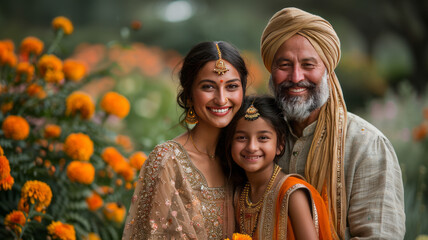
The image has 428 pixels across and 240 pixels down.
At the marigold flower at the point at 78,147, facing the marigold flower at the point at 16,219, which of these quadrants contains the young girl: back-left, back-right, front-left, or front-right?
back-left

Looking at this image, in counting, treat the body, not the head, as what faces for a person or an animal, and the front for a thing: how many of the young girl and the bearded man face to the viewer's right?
0

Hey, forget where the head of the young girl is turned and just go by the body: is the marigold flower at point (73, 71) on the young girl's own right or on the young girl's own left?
on the young girl's own right

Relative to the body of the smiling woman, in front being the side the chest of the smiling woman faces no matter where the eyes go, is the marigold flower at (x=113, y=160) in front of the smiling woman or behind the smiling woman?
behind

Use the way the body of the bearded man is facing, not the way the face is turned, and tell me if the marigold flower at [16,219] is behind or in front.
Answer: in front

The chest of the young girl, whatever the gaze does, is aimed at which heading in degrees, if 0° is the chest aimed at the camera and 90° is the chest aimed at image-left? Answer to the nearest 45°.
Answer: approximately 45°
